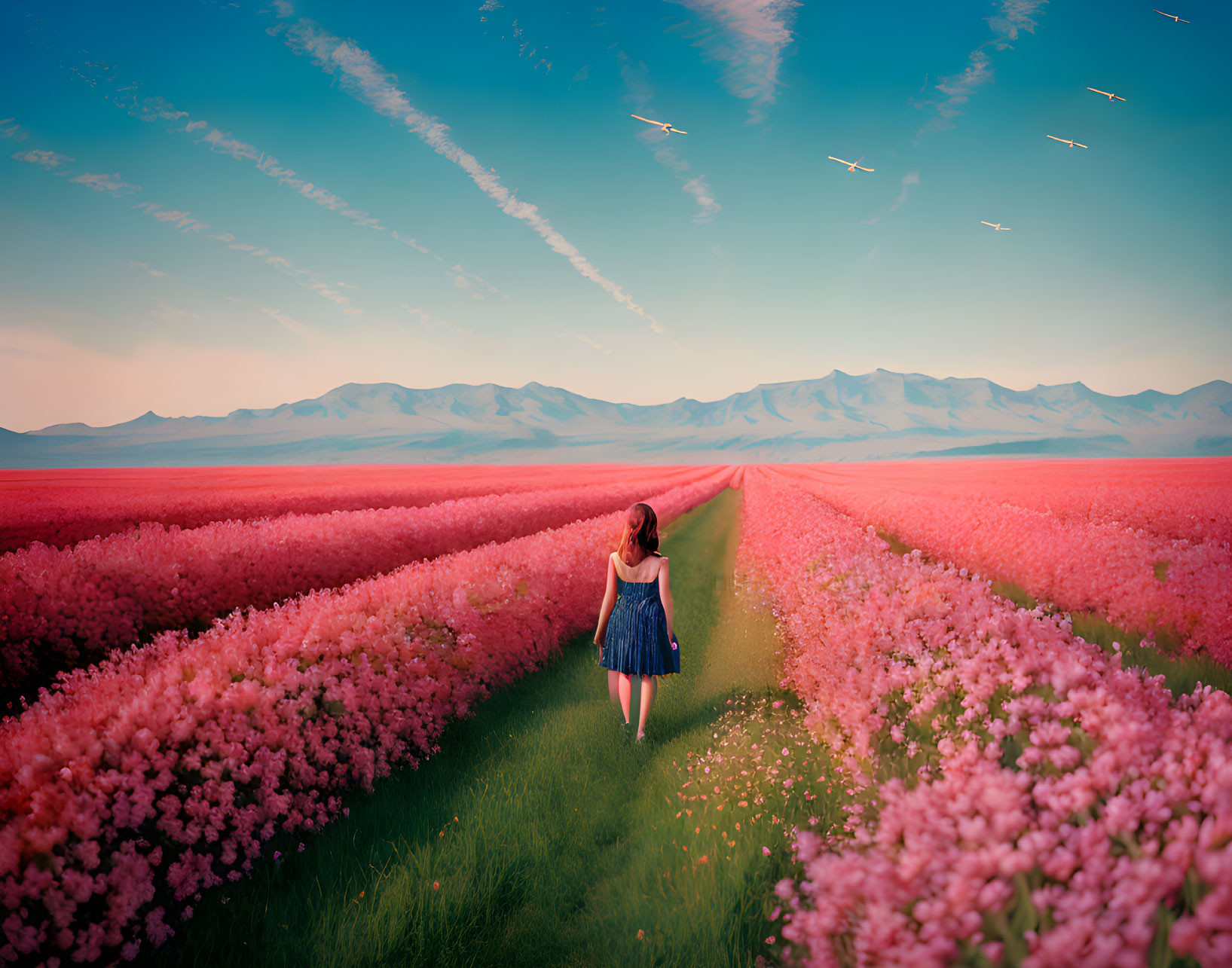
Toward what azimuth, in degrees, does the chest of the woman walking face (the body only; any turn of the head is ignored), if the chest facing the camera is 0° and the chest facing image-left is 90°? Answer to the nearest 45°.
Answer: approximately 180°

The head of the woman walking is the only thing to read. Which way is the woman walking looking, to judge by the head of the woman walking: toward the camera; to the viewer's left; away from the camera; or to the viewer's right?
away from the camera
